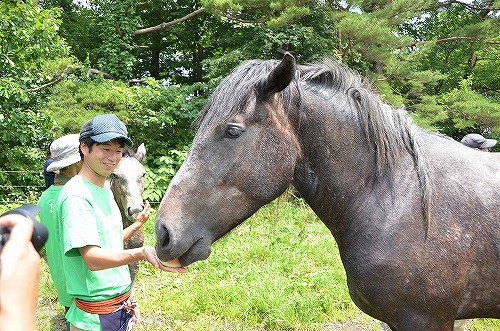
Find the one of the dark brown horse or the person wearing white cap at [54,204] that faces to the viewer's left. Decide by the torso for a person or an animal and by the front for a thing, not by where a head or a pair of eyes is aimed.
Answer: the dark brown horse

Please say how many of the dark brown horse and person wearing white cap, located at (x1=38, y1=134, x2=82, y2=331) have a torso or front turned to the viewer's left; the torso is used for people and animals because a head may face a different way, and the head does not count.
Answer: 1

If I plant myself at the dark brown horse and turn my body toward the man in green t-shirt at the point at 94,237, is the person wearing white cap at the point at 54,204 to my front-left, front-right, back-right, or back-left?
front-right

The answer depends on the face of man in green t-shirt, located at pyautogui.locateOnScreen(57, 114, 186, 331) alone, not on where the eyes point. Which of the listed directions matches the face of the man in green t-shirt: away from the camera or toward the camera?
toward the camera

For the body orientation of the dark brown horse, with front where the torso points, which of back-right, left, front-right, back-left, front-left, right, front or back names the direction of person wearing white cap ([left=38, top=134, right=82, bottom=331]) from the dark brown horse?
front

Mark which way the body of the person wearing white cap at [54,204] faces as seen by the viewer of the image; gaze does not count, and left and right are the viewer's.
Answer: facing away from the viewer and to the right of the viewer

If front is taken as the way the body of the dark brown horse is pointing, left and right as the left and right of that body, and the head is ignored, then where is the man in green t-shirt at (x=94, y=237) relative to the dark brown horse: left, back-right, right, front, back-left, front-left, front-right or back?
front

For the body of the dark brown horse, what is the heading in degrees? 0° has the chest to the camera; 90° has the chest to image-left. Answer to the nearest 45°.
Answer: approximately 90°

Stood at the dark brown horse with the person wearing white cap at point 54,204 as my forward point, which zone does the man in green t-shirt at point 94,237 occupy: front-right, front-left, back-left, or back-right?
front-left

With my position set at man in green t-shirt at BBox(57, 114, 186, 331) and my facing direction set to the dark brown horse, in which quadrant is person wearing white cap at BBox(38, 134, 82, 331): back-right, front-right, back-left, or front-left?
back-left
